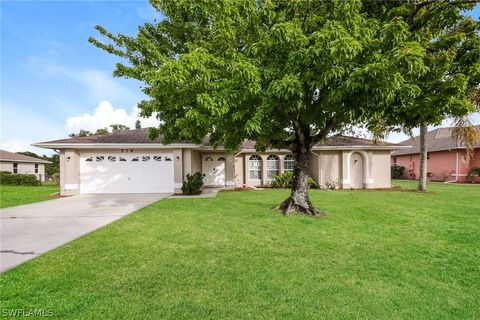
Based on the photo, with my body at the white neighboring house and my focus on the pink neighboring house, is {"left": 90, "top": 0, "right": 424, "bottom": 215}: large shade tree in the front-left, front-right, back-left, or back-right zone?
front-right

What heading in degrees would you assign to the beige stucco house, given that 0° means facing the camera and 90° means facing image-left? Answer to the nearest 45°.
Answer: approximately 0°

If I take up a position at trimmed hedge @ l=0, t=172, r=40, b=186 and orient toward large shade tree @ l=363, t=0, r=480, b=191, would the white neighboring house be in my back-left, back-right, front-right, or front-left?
back-left

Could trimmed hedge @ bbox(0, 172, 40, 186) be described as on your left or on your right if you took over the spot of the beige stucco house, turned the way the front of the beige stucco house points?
on your right

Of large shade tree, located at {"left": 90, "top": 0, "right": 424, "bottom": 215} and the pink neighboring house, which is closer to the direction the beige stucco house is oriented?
the large shade tree

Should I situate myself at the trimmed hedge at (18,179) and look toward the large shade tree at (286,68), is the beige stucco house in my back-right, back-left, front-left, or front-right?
front-left

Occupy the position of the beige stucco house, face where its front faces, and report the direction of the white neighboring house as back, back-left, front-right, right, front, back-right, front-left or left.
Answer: back-right
